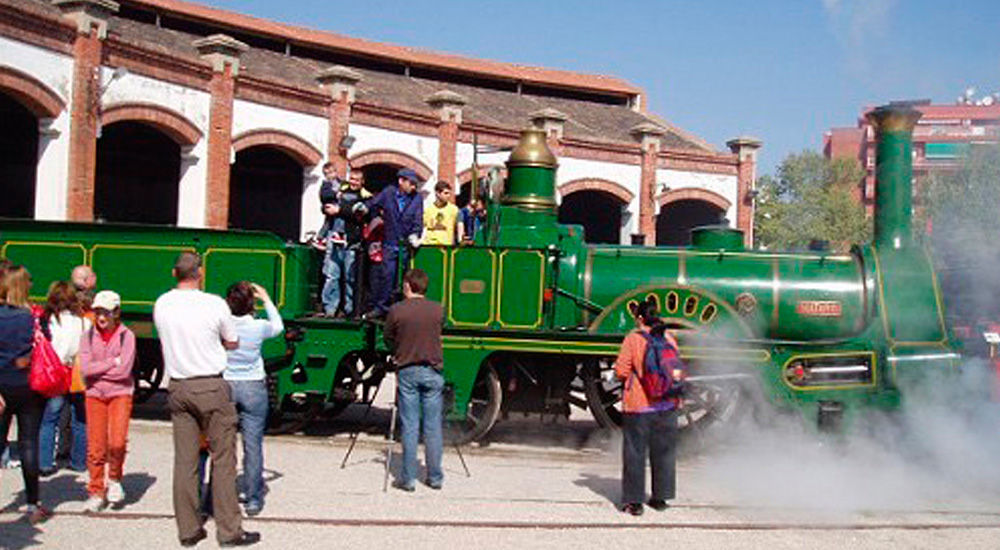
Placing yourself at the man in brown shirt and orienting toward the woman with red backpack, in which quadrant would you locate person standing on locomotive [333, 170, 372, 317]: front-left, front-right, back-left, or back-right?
back-left

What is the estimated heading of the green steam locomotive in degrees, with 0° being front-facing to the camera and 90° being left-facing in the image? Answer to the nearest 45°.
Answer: approximately 270°

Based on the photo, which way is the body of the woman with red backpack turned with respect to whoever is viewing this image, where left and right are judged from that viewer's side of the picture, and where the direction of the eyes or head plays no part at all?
facing away from the viewer and to the left of the viewer

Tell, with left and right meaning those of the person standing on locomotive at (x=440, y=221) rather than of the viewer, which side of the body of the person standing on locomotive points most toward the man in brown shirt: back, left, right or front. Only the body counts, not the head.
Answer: front

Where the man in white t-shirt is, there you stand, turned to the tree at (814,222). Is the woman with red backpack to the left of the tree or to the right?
right

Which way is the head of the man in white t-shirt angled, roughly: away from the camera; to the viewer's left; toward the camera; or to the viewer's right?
away from the camera

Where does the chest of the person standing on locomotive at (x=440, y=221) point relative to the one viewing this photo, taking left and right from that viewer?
facing the viewer

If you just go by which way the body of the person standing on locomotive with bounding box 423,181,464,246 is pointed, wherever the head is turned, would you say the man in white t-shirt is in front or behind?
in front

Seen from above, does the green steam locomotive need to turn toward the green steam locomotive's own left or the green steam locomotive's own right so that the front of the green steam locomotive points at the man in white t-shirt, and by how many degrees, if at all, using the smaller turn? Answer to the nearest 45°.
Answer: approximately 135° to the green steam locomotive's own right

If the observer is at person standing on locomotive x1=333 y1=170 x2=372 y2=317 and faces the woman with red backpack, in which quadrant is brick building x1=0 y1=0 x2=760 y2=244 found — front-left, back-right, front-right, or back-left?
back-left

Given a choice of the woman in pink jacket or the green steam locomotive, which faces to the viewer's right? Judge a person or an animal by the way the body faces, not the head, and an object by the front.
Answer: the green steam locomotive

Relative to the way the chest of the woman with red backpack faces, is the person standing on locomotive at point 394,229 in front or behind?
in front
